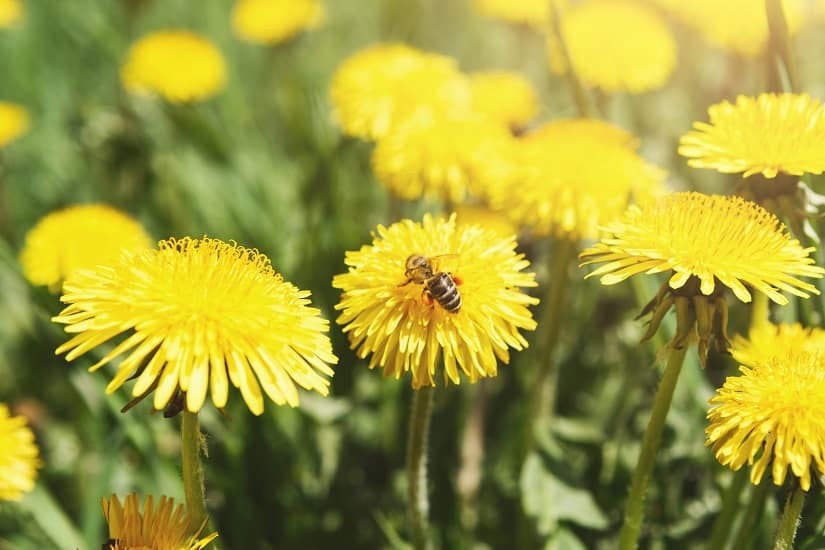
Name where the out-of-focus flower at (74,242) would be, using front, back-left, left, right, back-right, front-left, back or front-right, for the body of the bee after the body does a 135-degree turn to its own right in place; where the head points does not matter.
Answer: back-left

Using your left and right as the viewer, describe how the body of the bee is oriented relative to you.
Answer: facing away from the viewer and to the left of the viewer

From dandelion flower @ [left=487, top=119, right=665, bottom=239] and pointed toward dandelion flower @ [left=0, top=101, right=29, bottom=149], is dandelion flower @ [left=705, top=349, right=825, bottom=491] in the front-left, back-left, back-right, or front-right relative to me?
back-left

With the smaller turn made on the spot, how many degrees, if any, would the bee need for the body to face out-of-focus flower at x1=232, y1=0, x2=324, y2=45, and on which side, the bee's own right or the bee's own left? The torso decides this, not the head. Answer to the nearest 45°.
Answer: approximately 45° to the bee's own right

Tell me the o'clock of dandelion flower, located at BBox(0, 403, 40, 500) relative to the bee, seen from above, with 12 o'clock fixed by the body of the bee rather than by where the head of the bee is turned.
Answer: The dandelion flower is roughly at 11 o'clock from the bee.

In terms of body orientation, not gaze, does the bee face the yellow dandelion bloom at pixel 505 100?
no

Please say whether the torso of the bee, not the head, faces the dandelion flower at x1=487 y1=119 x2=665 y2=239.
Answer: no

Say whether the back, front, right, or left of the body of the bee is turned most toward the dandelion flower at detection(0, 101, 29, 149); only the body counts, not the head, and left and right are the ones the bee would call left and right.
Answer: front

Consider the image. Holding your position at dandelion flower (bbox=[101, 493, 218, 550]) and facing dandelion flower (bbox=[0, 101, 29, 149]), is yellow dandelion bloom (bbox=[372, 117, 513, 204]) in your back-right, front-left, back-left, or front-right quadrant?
front-right

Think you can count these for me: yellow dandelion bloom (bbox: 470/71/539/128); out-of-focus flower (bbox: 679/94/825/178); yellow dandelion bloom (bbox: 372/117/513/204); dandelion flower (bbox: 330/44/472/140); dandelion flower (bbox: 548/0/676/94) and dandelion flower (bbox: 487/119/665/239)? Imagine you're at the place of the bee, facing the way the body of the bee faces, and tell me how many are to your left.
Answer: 0

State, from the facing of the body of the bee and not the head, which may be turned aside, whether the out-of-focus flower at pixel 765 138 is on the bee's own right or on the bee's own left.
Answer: on the bee's own right

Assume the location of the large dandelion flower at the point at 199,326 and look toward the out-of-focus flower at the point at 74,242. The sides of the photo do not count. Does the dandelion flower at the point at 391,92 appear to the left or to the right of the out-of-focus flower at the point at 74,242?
right
